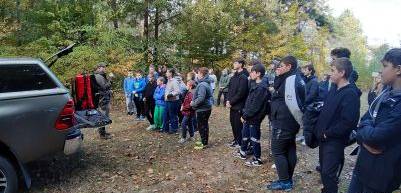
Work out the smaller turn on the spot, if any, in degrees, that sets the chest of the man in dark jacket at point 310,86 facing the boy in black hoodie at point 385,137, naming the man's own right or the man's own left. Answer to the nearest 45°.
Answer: approximately 90° to the man's own left

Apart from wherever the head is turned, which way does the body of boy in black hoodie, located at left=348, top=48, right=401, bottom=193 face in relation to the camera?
to the viewer's left

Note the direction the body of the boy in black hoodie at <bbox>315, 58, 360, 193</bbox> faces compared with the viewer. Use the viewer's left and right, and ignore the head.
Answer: facing to the left of the viewer

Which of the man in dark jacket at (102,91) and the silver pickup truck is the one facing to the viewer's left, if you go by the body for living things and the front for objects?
the silver pickup truck

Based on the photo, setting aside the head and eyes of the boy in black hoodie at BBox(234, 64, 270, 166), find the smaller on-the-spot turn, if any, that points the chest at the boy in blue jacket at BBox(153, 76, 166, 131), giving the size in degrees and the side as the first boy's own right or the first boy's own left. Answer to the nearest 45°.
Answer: approximately 45° to the first boy's own right

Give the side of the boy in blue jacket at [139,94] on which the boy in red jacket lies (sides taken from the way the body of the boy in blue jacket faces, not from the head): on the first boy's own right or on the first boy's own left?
on the first boy's own left

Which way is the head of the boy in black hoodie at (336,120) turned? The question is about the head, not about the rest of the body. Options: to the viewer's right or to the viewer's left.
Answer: to the viewer's left

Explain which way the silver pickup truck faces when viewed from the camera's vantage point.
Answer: facing to the left of the viewer

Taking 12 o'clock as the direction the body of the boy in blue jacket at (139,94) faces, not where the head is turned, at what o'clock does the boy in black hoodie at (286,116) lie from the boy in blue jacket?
The boy in black hoodie is roughly at 10 o'clock from the boy in blue jacket.

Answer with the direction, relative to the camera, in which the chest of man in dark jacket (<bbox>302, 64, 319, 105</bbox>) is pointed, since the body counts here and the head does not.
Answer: to the viewer's left

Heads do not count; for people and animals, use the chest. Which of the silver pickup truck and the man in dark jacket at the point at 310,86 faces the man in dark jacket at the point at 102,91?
the man in dark jacket at the point at 310,86

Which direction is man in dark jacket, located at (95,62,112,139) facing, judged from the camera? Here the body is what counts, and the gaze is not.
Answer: to the viewer's right

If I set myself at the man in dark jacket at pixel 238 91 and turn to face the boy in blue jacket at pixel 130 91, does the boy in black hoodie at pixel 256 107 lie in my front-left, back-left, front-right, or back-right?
back-left
